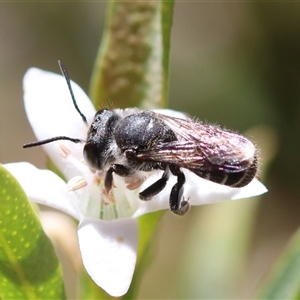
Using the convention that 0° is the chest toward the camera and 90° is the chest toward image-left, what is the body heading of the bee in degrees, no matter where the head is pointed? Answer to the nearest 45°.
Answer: approximately 90°
